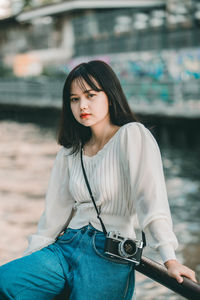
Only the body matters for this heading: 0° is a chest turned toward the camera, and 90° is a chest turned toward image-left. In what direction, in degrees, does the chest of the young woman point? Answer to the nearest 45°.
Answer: approximately 45°

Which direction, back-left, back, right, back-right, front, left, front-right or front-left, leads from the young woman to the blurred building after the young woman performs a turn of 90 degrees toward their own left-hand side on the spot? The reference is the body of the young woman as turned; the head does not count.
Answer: back-left
